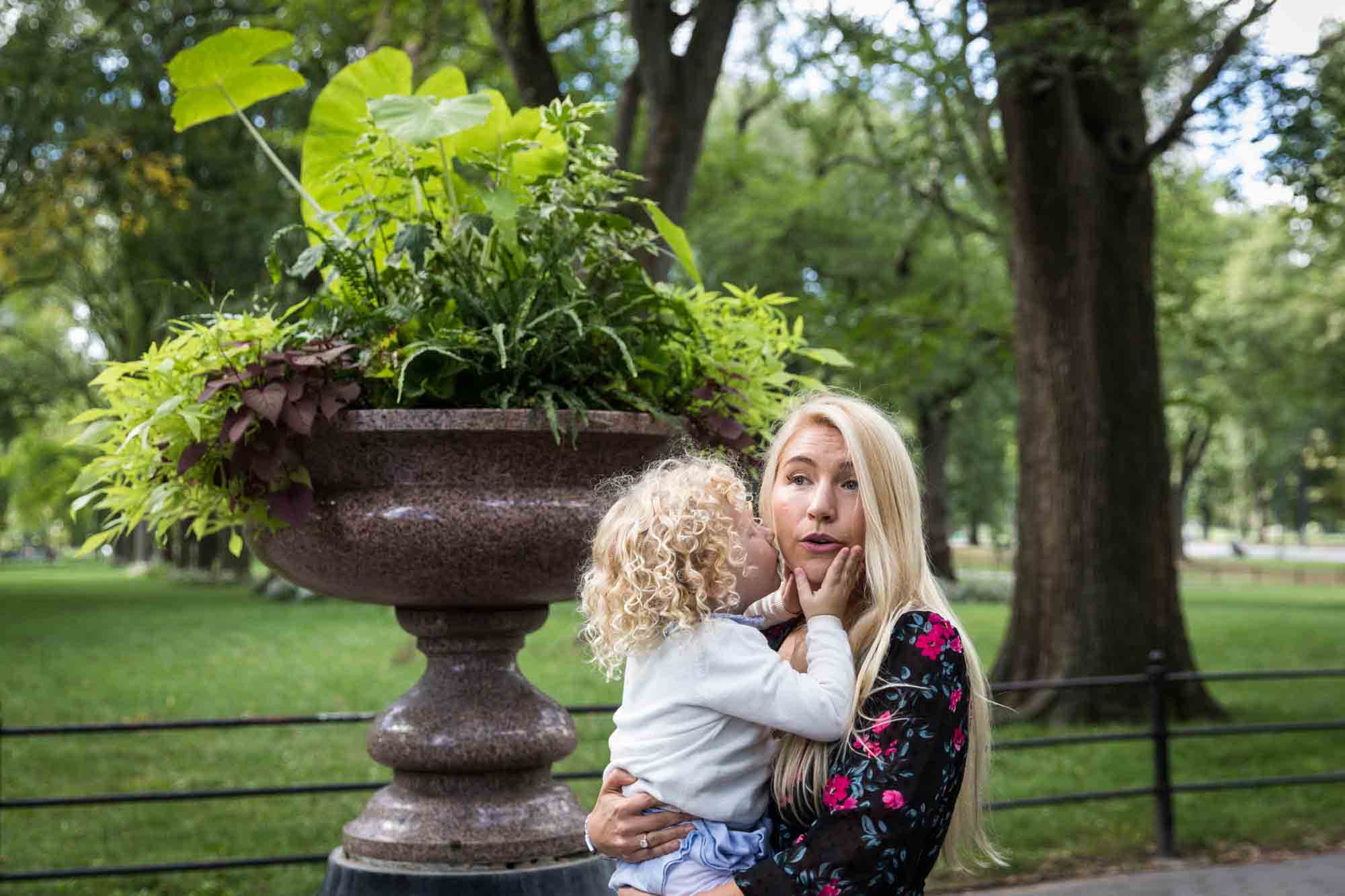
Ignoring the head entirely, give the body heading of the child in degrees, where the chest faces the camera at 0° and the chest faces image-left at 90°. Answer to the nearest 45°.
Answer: approximately 225°

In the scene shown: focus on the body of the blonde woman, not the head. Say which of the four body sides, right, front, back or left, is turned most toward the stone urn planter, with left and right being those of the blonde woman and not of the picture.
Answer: right

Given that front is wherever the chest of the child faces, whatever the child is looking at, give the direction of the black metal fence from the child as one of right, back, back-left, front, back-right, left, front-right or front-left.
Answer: front-left

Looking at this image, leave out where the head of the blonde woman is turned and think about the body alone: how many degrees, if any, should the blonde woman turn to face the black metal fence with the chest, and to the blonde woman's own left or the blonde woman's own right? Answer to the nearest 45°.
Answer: approximately 135° to the blonde woman's own right

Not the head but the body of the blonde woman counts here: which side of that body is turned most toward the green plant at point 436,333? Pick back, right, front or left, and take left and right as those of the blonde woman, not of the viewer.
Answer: right

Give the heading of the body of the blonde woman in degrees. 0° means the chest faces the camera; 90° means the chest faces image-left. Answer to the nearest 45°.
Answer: approximately 45°

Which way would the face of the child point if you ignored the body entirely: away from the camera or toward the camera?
away from the camera

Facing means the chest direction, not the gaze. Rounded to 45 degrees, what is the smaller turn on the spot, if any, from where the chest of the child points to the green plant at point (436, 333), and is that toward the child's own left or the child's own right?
approximately 90° to the child's own left
